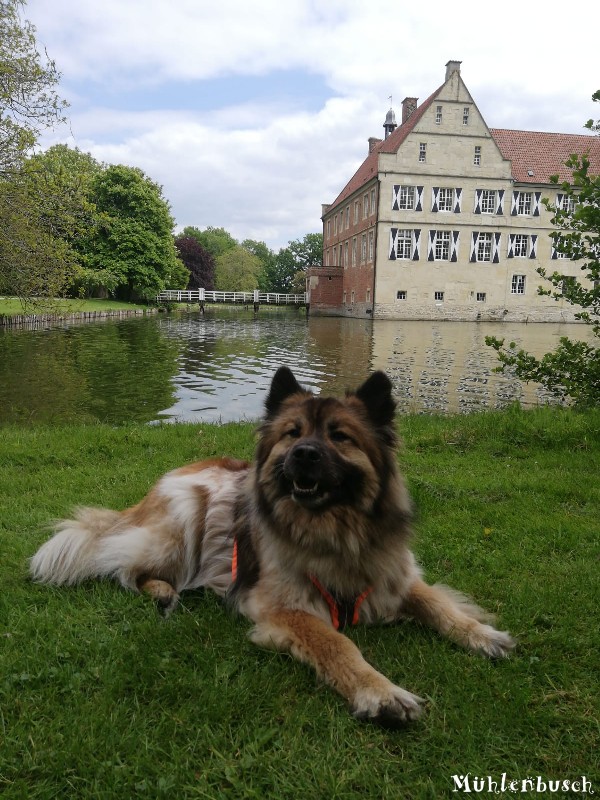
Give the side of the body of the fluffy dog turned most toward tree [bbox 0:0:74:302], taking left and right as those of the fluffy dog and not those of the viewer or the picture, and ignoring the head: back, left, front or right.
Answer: back

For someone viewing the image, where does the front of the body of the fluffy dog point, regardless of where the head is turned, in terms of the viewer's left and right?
facing the viewer and to the right of the viewer
